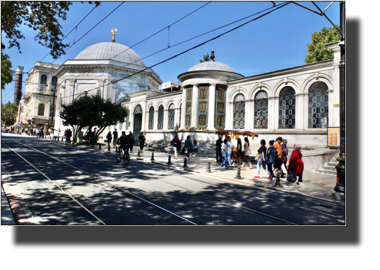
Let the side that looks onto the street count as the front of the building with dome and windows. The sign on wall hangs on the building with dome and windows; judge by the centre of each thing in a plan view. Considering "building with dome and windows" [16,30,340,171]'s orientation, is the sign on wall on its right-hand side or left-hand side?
on its left

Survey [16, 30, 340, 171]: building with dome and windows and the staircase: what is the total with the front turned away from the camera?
0

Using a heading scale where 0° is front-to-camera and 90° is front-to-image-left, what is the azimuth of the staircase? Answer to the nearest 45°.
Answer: approximately 45°

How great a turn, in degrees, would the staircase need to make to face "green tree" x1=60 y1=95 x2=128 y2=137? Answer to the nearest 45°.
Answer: approximately 45° to its right

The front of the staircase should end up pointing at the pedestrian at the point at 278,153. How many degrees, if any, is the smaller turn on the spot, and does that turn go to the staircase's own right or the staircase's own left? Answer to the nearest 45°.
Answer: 0° — it already faces them

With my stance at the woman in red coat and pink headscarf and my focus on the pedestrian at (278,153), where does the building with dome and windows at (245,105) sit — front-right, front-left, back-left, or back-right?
front-right
